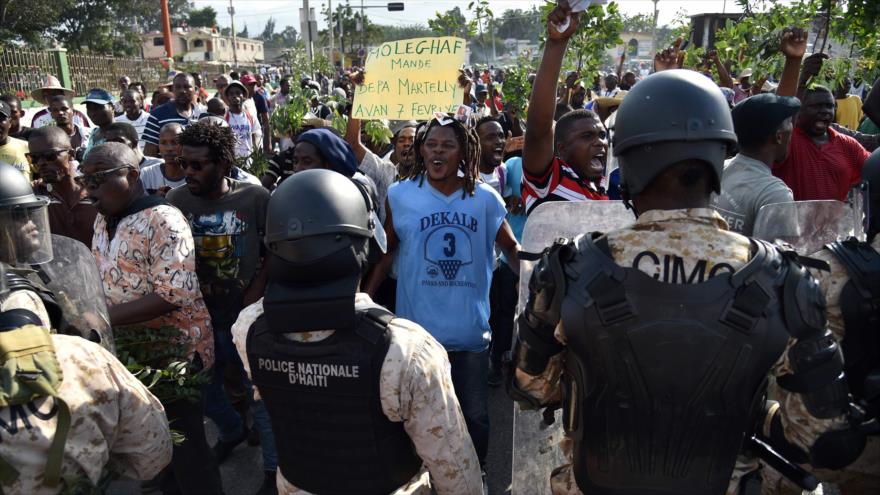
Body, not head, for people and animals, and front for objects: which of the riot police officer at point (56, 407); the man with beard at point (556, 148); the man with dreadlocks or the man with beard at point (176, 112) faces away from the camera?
the riot police officer

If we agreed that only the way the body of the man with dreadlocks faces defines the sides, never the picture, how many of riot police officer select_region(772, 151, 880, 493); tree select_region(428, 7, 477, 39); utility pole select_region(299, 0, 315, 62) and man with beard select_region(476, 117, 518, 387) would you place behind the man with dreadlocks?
3

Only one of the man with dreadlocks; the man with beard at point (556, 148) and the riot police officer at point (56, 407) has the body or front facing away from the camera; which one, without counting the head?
the riot police officer

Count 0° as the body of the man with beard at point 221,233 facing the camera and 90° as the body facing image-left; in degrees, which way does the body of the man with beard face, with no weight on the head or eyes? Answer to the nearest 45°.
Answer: approximately 45°

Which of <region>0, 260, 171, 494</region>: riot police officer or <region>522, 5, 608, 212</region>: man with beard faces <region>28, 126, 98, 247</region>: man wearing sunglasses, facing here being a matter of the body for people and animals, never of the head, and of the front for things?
the riot police officer

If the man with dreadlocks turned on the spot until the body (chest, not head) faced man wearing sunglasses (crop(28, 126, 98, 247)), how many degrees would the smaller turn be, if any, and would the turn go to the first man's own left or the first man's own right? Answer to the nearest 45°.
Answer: approximately 90° to the first man's own right

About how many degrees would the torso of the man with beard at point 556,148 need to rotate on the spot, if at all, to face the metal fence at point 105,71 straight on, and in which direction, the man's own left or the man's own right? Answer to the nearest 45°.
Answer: approximately 180°

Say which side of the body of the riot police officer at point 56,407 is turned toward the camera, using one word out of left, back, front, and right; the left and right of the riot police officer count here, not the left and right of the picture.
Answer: back

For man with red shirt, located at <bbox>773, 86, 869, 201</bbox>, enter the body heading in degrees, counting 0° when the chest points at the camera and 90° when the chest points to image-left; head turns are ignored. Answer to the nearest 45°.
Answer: approximately 0°
